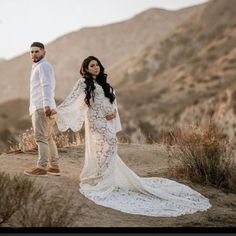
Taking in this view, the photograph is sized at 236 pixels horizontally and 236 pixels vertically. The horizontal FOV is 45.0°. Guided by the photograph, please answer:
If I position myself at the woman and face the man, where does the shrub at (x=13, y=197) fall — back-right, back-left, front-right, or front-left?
front-left

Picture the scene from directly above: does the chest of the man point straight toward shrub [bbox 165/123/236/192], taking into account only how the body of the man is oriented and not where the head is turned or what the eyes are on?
no

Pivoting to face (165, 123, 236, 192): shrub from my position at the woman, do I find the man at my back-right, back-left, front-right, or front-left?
back-left

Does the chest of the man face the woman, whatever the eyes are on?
no
